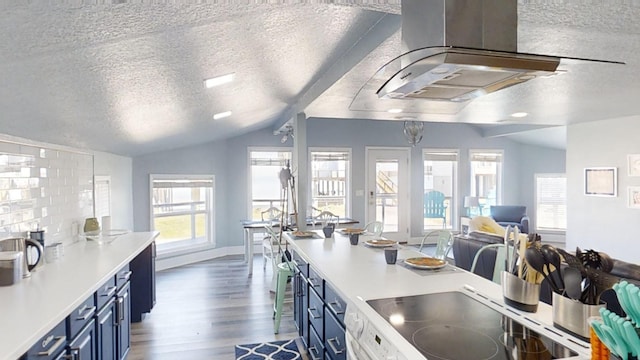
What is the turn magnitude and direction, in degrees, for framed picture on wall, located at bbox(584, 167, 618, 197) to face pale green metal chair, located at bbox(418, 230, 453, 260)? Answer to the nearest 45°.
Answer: approximately 45° to its left

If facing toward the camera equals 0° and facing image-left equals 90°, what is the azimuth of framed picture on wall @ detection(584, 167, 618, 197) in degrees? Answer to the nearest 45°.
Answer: approximately 45°

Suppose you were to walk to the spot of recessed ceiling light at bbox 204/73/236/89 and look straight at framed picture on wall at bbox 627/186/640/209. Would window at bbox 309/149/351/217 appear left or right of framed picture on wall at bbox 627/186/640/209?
left

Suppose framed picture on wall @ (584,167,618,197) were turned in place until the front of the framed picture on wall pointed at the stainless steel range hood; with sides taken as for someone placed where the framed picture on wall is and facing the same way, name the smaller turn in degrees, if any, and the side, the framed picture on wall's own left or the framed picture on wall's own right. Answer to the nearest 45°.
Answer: approximately 45° to the framed picture on wall's own left

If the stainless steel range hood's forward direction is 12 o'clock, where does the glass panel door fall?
The glass panel door is roughly at 4 o'clock from the stainless steel range hood.

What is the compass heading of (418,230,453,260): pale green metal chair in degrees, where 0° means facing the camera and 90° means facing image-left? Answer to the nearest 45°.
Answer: approximately 45°
